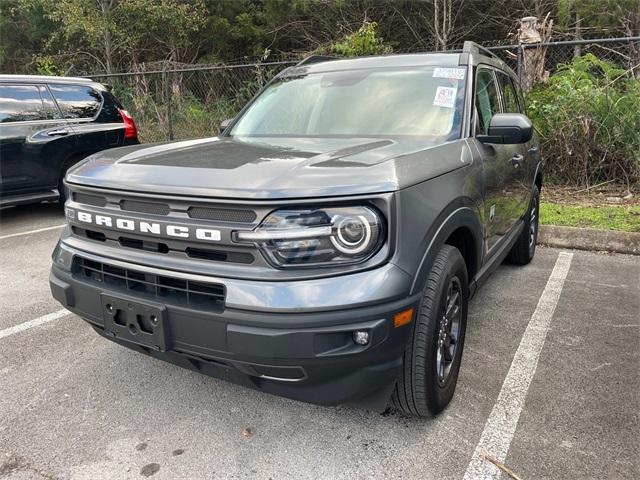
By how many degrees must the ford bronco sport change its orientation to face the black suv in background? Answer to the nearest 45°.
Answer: approximately 90° to its right

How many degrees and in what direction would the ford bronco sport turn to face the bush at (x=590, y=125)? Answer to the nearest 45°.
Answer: approximately 180°

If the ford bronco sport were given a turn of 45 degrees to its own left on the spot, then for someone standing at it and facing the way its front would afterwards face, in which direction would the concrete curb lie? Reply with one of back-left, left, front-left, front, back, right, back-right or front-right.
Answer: back-left

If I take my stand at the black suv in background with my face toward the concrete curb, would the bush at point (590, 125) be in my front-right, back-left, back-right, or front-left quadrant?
front-left

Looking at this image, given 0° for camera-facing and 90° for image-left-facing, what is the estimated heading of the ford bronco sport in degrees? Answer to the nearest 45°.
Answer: approximately 45°

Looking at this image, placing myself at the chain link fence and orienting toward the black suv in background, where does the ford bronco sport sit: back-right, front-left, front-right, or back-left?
front-left

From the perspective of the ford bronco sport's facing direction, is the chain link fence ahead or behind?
behind
